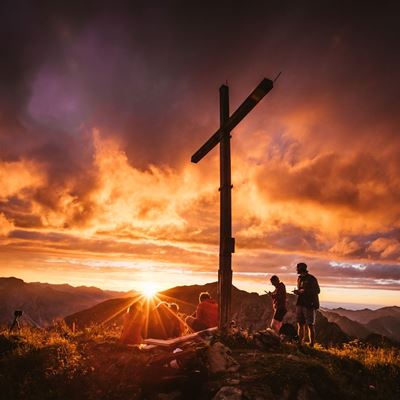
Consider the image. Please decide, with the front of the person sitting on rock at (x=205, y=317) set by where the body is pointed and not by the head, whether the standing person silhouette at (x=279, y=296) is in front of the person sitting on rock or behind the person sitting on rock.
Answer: behind

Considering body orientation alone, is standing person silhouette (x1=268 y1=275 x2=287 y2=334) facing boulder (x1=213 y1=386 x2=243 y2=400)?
no

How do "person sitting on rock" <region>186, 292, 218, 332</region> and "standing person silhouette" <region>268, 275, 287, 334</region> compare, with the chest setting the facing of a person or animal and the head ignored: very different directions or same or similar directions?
same or similar directions

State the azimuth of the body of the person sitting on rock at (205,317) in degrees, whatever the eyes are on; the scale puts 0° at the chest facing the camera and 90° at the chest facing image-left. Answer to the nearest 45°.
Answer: approximately 90°

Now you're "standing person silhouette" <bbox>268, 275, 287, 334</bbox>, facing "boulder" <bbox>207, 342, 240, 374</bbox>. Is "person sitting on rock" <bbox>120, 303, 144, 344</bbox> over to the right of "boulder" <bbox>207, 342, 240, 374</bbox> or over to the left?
right

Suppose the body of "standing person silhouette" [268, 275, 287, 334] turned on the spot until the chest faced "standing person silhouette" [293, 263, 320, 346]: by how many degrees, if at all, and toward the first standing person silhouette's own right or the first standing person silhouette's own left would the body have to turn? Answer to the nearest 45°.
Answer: approximately 135° to the first standing person silhouette's own left

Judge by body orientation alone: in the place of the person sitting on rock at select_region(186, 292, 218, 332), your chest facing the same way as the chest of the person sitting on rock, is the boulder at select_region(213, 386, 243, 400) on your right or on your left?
on your left

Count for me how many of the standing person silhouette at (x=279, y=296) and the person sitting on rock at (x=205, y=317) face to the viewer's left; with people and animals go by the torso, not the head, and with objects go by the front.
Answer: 2

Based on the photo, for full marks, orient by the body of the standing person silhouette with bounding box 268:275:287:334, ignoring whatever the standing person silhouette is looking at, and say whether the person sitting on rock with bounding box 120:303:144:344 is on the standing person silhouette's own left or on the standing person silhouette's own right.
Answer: on the standing person silhouette's own left

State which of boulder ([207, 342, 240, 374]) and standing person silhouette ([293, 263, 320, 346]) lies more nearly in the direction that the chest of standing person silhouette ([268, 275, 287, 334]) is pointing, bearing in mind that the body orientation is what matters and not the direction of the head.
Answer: the boulder

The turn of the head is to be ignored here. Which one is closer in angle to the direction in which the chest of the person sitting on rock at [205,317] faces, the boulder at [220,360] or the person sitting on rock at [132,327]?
the person sitting on rock

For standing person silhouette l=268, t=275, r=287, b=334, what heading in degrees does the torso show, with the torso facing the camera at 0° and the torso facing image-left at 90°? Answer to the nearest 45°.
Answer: approximately 90°

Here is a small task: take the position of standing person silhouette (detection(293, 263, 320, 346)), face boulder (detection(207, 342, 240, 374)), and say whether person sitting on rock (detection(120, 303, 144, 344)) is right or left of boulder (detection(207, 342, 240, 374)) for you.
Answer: right

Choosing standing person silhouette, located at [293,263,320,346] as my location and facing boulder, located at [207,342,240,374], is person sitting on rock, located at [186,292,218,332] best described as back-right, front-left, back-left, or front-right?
front-right
